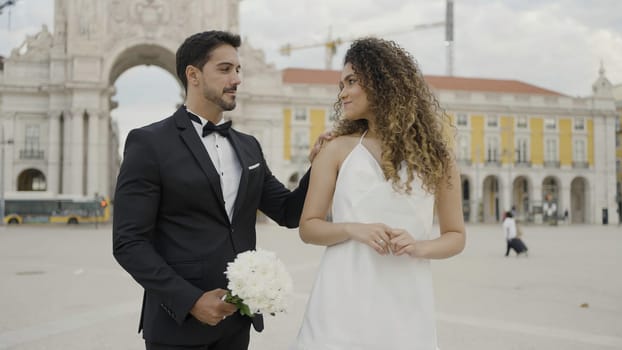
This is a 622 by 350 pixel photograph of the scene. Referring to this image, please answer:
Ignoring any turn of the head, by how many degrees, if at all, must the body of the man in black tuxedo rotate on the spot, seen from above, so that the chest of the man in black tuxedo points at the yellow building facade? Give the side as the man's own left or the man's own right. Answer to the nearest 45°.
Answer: approximately 90° to the man's own left

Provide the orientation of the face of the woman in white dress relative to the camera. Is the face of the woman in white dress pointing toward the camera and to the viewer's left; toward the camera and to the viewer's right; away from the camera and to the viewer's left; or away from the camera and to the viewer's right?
toward the camera and to the viewer's left

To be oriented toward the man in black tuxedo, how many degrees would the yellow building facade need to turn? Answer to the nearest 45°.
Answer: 0° — it already faces them

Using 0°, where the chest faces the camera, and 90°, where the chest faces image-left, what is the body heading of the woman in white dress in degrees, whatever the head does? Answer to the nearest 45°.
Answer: approximately 0°

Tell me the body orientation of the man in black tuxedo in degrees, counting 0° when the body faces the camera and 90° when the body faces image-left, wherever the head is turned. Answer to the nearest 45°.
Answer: approximately 315°

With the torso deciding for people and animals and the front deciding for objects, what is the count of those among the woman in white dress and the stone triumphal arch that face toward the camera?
2

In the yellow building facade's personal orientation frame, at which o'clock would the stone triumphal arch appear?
The stone triumphal arch is roughly at 2 o'clock from the yellow building facade.

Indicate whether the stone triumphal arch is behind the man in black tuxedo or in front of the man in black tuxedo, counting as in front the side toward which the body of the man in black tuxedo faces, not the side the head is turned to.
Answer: behind

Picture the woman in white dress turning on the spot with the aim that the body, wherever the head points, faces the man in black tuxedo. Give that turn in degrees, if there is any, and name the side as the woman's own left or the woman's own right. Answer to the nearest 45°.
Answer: approximately 90° to the woman's own right
